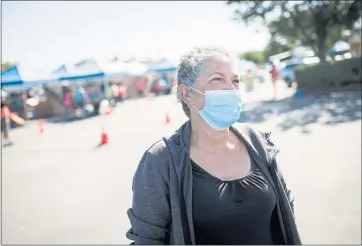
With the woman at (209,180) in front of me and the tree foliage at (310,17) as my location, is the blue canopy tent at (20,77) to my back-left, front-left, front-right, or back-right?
front-right

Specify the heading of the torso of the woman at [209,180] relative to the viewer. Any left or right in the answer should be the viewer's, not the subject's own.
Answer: facing the viewer and to the right of the viewer

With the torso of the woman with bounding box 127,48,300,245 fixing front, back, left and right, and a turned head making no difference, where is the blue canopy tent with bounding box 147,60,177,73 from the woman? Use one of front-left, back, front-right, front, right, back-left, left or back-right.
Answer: back-left

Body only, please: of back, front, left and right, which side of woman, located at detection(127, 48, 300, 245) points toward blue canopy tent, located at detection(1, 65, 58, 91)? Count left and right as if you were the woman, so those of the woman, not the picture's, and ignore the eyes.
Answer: back

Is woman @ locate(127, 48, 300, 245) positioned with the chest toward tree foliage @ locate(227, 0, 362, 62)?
no

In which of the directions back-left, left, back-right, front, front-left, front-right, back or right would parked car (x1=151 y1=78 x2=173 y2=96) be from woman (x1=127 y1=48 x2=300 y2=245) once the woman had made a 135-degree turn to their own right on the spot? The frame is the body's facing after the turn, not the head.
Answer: right
